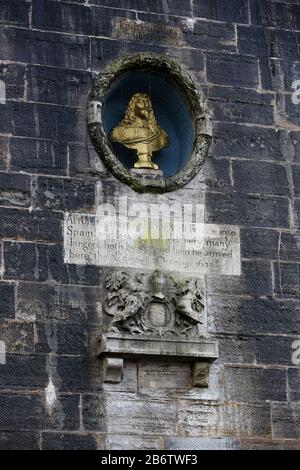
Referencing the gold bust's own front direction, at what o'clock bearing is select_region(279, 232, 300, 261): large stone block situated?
The large stone block is roughly at 10 o'clock from the gold bust.

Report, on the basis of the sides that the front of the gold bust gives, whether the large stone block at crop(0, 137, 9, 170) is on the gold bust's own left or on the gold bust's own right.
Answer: on the gold bust's own right

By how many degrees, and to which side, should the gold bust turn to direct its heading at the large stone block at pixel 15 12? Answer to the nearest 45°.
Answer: approximately 90° to its right

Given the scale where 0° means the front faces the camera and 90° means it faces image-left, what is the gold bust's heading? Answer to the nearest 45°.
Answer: approximately 315°
